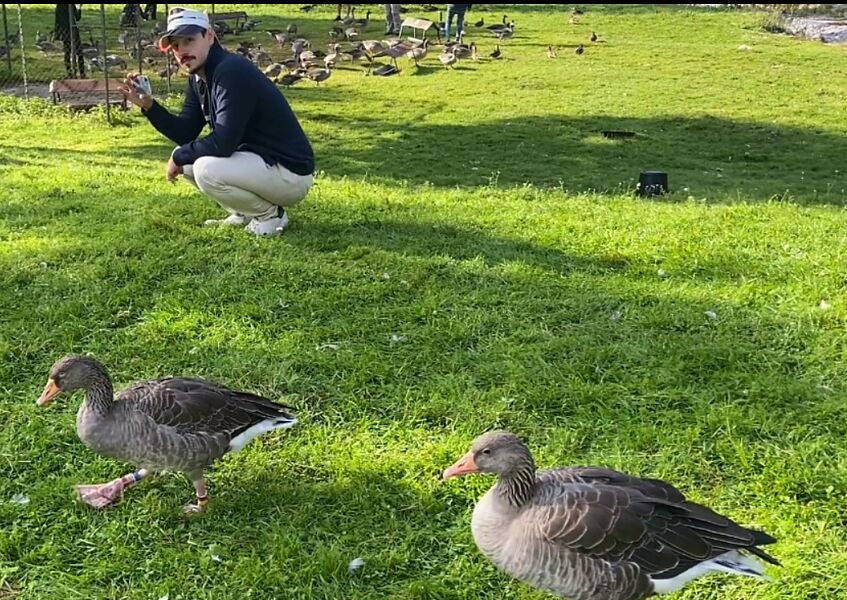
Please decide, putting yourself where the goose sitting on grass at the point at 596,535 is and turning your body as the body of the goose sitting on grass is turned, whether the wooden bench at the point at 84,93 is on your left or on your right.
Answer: on your right

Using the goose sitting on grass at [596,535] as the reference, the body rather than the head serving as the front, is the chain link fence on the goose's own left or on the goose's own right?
on the goose's own right

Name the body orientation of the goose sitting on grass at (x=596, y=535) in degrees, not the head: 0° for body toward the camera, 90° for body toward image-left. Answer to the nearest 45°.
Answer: approximately 90°
